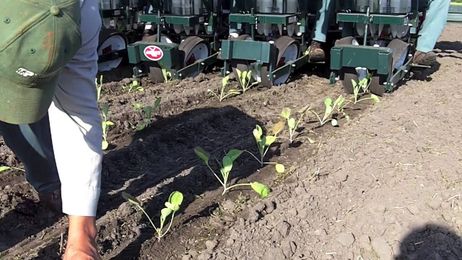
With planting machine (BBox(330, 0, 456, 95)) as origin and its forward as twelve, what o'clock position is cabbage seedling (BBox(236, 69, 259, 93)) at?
The cabbage seedling is roughly at 7 o'clock from the planting machine.

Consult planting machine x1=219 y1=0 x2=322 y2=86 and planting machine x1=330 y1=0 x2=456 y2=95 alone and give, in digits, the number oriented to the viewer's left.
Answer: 0

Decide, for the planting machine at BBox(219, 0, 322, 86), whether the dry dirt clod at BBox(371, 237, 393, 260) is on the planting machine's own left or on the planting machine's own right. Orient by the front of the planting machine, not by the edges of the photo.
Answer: on the planting machine's own right

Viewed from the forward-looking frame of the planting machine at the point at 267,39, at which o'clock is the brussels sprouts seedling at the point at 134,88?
The brussels sprouts seedling is roughly at 7 o'clock from the planting machine.

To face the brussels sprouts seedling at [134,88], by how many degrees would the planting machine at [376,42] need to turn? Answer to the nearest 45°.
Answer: approximately 135° to its left

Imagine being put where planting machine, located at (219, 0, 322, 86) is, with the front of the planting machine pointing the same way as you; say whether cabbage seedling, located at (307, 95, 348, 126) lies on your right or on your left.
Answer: on your right

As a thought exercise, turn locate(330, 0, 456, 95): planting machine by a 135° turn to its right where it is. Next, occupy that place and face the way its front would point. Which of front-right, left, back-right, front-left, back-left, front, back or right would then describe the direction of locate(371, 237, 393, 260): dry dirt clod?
front

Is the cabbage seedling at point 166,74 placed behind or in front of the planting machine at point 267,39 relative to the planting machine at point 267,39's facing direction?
behind

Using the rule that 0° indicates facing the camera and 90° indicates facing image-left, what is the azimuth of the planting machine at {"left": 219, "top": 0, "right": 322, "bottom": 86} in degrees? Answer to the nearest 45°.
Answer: approximately 225°

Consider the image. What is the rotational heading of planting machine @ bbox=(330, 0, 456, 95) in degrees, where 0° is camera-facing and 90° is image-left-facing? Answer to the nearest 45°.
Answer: approximately 225°
